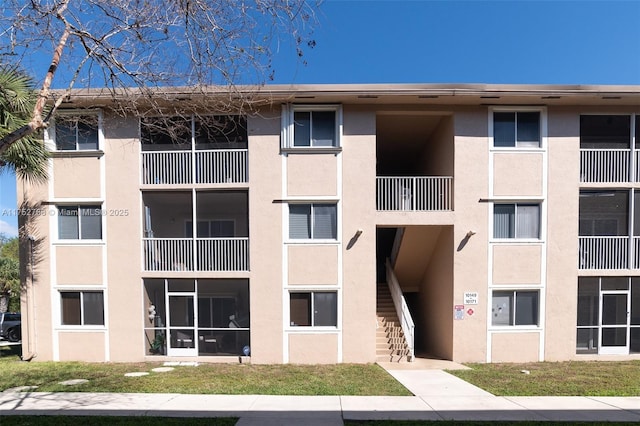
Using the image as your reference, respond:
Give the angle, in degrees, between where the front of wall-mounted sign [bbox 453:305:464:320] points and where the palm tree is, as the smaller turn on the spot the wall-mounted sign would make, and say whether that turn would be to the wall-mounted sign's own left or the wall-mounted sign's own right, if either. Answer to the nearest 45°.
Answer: approximately 45° to the wall-mounted sign's own right

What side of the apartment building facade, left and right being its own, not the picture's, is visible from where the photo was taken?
front

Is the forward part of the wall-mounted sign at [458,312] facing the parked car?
no

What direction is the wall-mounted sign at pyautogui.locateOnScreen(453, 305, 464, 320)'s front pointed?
toward the camera

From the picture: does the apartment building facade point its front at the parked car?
no
